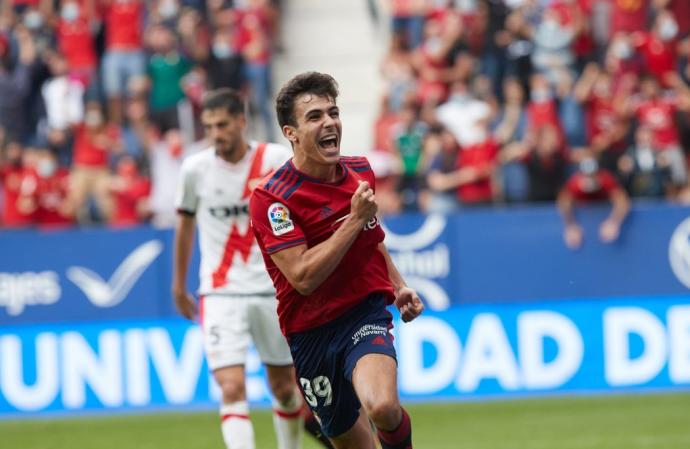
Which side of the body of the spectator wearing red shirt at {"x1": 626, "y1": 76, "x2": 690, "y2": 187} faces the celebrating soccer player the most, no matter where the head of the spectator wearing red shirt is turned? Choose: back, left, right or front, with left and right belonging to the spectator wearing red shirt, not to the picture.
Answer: front

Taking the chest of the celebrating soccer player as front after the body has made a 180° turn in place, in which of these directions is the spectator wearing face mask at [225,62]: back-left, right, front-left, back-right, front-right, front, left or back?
front-right

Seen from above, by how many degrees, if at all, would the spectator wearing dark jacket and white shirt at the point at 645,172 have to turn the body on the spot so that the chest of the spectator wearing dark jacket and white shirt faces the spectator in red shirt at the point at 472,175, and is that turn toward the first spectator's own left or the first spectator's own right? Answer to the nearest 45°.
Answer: approximately 90° to the first spectator's own right

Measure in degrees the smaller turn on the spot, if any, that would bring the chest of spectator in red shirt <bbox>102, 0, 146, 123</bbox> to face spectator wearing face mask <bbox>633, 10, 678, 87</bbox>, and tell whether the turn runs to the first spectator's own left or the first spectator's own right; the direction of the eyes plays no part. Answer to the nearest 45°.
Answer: approximately 45° to the first spectator's own left

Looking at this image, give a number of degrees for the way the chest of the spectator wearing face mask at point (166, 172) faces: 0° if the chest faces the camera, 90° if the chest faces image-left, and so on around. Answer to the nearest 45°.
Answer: approximately 315°

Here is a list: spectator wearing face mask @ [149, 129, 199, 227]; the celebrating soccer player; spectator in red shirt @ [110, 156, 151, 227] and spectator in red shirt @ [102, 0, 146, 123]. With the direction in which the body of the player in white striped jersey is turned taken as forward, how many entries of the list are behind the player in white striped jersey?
3

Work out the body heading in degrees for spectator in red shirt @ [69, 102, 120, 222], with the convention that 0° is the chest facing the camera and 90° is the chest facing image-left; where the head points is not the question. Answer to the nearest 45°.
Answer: approximately 0°

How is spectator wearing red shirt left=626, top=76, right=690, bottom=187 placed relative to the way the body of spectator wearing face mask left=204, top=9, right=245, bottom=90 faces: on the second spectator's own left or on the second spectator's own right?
on the second spectator's own left

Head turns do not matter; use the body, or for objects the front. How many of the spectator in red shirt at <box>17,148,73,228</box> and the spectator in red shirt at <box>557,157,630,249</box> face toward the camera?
2

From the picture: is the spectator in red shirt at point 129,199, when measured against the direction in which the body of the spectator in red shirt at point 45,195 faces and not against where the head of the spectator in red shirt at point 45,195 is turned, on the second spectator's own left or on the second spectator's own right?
on the second spectator's own left

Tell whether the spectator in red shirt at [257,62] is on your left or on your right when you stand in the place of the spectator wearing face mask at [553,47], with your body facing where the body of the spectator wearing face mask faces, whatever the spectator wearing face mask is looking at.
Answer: on your right
